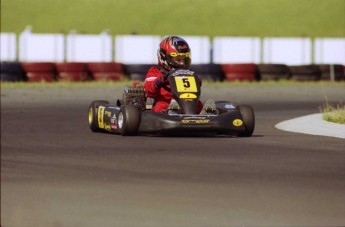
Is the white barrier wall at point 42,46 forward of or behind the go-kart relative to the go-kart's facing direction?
behind

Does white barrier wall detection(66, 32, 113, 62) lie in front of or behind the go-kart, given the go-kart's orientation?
behind

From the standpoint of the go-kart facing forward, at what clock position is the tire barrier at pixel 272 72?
The tire barrier is roughly at 8 o'clock from the go-kart.

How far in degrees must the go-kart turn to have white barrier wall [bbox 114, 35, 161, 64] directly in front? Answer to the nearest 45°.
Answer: approximately 135° to its left

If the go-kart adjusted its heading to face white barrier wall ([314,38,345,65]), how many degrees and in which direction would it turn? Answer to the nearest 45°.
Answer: approximately 135° to its left

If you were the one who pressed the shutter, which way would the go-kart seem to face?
facing the viewer and to the right of the viewer

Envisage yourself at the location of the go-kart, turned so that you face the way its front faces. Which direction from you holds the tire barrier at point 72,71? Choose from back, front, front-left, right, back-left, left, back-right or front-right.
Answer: back-left

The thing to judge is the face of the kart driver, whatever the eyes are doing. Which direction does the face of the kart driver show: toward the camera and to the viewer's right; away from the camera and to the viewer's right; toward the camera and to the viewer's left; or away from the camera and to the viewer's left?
toward the camera and to the viewer's right

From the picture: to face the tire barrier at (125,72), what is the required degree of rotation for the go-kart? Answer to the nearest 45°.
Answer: approximately 135° to its left
